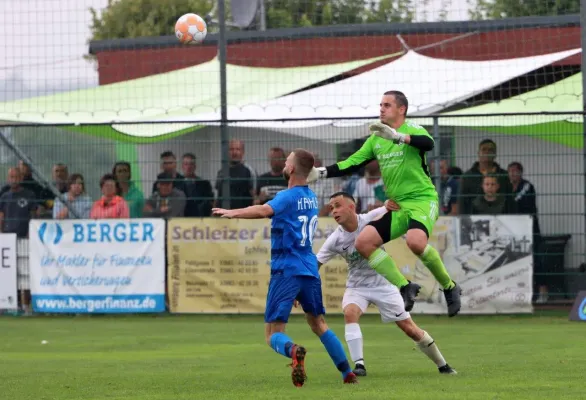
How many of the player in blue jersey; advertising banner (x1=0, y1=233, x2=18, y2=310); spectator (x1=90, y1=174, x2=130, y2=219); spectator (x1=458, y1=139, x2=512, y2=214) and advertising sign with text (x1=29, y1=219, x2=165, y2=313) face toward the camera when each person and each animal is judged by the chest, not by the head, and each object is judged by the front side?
4

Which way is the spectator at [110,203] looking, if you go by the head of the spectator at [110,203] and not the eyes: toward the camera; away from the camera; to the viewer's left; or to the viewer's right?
toward the camera

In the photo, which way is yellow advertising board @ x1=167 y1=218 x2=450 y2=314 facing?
toward the camera

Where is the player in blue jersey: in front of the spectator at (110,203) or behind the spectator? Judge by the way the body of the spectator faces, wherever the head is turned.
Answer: in front

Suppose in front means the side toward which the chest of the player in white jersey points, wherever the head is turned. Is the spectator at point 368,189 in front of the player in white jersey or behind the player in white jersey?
behind

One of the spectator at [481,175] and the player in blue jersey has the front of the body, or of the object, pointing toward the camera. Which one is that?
the spectator

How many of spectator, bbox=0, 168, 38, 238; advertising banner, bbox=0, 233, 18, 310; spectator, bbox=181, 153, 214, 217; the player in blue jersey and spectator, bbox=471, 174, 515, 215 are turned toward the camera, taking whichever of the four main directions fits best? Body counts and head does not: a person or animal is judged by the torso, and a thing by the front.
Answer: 4

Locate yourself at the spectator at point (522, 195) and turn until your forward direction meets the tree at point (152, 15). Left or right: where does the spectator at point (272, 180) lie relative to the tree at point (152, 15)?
left

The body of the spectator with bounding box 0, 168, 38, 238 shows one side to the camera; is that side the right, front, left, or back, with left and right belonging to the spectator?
front

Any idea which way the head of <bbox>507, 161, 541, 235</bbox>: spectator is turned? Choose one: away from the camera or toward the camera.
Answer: toward the camera

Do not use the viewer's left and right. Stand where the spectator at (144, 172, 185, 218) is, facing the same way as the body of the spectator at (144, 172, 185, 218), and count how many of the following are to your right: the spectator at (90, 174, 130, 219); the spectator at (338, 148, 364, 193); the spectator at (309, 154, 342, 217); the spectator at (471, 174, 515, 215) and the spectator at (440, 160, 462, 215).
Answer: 1

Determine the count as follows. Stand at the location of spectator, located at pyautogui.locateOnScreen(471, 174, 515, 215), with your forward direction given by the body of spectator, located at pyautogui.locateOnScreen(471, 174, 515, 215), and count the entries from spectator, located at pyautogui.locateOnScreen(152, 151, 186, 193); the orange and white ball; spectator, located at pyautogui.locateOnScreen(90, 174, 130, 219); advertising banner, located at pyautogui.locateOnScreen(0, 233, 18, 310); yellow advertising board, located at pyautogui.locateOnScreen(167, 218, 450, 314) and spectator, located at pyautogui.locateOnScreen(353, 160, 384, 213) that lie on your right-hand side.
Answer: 6

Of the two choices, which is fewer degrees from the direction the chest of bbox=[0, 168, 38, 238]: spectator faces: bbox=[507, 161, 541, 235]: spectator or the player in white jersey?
the player in white jersey

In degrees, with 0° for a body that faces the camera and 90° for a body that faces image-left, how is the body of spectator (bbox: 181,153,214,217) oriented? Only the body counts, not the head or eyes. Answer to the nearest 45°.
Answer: approximately 0°

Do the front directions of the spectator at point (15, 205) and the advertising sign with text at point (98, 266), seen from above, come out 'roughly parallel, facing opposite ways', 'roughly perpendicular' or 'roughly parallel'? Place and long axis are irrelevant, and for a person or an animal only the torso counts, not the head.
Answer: roughly parallel

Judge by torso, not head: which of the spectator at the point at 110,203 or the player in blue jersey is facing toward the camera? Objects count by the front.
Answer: the spectator
